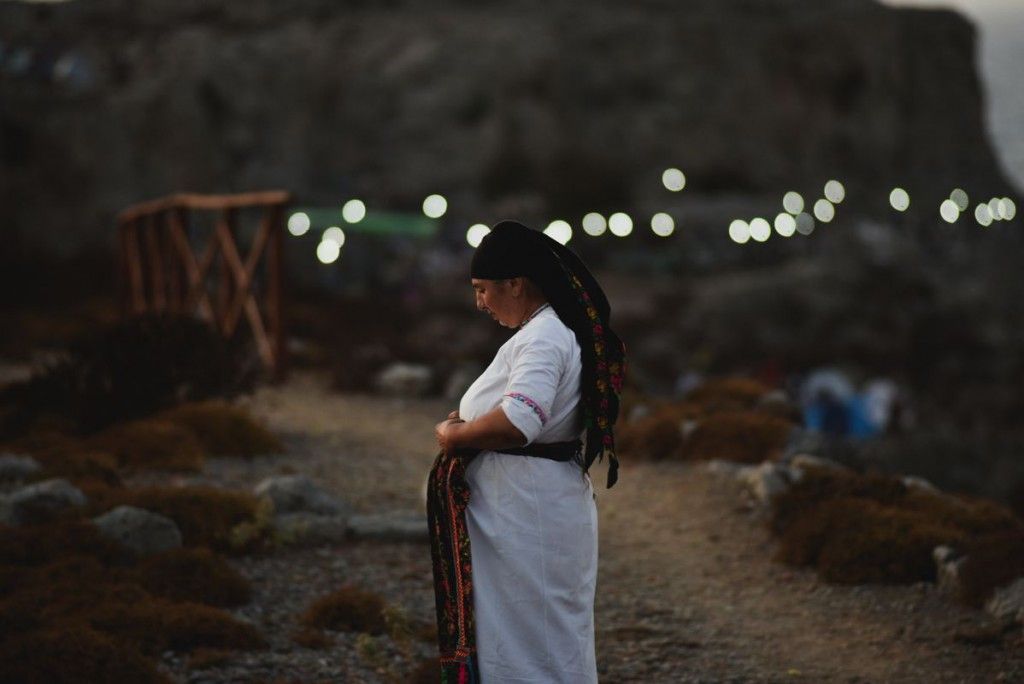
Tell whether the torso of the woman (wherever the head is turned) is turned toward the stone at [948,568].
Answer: no

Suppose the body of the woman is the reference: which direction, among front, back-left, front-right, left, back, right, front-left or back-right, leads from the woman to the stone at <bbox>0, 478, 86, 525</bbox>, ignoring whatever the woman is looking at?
front-right

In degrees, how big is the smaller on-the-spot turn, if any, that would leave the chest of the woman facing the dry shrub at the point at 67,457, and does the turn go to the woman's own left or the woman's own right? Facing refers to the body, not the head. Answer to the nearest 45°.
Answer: approximately 45° to the woman's own right

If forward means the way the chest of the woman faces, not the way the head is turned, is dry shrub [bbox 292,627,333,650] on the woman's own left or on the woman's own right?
on the woman's own right

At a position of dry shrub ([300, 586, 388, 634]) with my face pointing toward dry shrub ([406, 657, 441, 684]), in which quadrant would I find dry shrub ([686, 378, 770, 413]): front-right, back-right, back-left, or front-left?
back-left

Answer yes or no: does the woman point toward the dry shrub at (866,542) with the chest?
no

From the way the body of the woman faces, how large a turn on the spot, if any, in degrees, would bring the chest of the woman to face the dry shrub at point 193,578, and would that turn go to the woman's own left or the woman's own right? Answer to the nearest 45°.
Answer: approximately 45° to the woman's own right

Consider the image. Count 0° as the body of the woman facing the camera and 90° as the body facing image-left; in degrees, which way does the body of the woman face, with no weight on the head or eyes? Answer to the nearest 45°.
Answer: approximately 90°

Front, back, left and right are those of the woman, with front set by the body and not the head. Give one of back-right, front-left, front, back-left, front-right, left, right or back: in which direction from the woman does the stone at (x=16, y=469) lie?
front-right

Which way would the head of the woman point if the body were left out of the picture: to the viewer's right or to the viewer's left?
to the viewer's left

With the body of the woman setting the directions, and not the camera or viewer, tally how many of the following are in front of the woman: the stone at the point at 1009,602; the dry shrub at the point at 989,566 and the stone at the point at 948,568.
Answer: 0

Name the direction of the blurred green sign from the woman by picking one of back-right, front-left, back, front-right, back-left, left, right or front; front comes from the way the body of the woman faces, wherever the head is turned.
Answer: right

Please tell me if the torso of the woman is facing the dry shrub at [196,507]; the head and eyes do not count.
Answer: no

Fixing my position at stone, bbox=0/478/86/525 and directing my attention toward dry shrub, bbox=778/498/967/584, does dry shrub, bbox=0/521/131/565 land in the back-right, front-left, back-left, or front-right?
front-right

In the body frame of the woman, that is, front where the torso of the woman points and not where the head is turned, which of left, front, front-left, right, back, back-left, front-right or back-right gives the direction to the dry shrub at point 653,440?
right

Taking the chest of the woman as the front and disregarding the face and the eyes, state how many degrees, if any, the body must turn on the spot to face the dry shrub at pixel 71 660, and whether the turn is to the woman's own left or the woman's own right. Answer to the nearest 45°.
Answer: approximately 45° to the woman's own right

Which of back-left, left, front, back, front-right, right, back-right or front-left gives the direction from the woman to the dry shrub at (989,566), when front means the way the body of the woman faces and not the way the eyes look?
back-right

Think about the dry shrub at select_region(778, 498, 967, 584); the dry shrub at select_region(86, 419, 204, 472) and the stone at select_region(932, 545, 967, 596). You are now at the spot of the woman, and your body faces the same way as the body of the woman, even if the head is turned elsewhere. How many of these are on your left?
0
